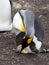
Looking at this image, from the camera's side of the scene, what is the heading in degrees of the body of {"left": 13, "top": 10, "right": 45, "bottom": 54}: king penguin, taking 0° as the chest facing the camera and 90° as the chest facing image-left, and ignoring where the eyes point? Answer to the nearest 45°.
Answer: approximately 45°
